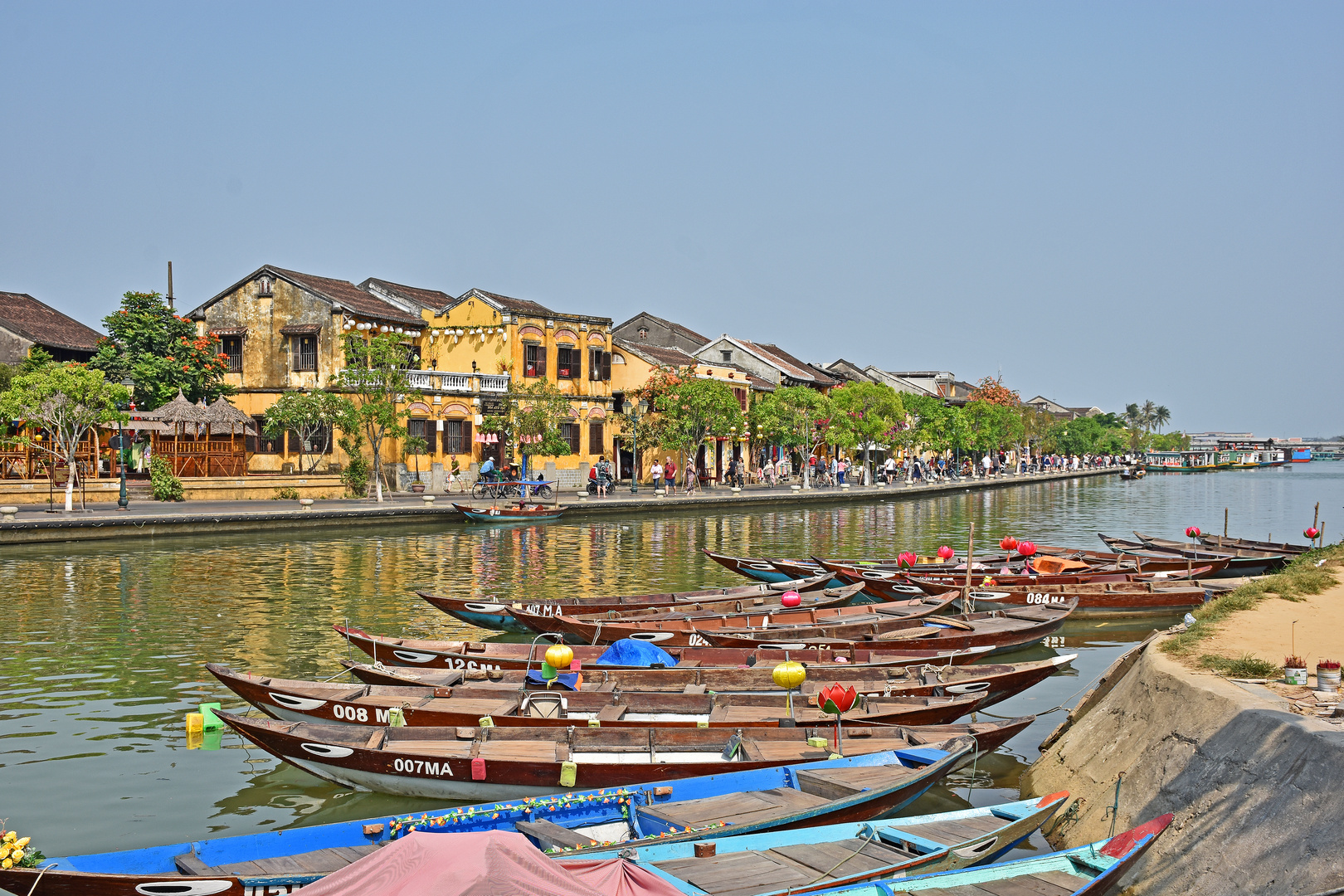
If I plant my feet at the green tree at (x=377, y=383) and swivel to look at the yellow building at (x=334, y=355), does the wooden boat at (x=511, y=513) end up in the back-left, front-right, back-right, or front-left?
back-right

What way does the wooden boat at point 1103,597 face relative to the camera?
to the viewer's left

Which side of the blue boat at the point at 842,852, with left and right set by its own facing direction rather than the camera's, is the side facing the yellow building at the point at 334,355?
left

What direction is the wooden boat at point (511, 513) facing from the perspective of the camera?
to the viewer's left

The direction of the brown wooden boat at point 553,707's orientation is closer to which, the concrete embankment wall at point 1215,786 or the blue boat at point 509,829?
the blue boat

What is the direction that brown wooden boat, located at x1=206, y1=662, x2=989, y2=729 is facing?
to the viewer's left

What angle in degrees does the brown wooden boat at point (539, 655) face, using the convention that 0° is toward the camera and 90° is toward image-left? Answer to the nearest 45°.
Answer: approximately 90°

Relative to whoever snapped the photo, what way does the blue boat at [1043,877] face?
facing away from the viewer and to the right of the viewer

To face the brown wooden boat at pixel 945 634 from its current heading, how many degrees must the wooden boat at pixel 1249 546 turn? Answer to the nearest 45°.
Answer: approximately 90° to its left

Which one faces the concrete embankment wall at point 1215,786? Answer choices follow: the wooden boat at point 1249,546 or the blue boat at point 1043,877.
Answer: the blue boat
